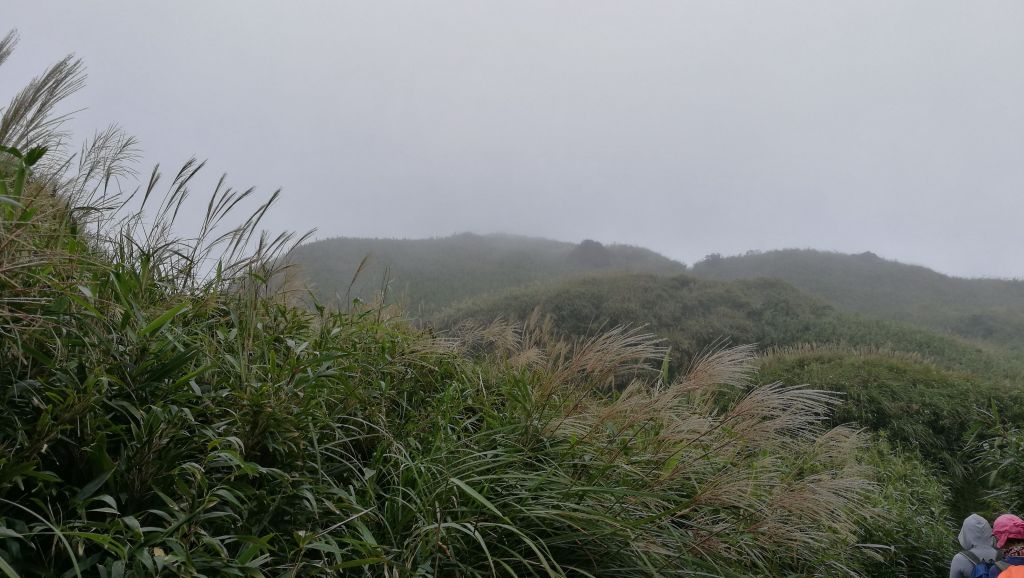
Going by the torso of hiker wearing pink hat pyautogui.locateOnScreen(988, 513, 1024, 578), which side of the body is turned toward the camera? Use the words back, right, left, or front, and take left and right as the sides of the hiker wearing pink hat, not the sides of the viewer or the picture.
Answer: back
